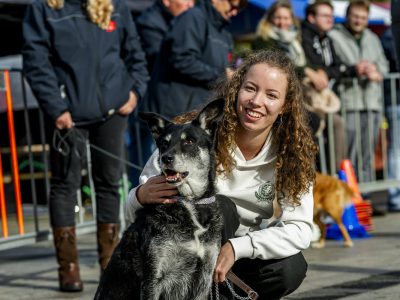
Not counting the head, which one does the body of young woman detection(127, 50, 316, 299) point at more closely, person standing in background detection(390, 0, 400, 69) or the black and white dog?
the black and white dog

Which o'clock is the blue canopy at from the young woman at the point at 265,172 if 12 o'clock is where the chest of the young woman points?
The blue canopy is roughly at 6 o'clock from the young woman.

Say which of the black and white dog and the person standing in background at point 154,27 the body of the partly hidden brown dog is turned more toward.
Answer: the person standing in background

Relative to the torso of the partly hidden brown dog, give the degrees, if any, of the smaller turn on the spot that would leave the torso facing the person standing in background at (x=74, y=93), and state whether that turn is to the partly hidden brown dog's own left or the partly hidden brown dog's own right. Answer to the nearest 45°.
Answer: approximately 45° to the partly hidden brown dog's own left

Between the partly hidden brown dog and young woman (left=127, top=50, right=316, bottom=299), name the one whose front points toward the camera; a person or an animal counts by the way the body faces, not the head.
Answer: the young woman

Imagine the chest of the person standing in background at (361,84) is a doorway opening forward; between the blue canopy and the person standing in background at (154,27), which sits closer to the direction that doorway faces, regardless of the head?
the person standing in background

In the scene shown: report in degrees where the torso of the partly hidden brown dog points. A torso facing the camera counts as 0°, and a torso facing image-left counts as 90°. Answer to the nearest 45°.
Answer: approximately 90°

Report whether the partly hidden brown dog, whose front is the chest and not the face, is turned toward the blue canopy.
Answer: no

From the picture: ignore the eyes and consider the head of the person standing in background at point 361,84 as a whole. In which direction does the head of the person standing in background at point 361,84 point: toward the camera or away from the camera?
toward the camera

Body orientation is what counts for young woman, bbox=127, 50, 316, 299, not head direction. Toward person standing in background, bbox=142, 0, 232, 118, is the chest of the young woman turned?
no

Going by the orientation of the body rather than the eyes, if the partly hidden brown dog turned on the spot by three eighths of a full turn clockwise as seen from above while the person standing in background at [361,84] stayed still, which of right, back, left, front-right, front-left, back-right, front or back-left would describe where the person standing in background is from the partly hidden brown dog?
front-left

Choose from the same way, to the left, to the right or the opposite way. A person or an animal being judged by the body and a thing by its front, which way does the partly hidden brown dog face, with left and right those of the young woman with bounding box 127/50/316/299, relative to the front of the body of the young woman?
to the right

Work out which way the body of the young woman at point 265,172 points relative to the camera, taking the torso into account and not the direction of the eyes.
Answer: toward the camera

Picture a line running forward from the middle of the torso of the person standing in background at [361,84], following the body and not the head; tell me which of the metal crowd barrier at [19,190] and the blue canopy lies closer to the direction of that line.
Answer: the metal crowd barrier

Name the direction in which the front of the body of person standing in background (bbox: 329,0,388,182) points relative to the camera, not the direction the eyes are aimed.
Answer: toward the camera

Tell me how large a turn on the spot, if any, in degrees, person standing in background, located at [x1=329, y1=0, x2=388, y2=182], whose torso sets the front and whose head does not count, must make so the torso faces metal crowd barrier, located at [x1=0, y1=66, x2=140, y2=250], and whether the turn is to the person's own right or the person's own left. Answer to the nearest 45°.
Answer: approximately 45° to the person's own right

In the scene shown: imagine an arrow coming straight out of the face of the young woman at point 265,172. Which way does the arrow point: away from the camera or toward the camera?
toward the camera
